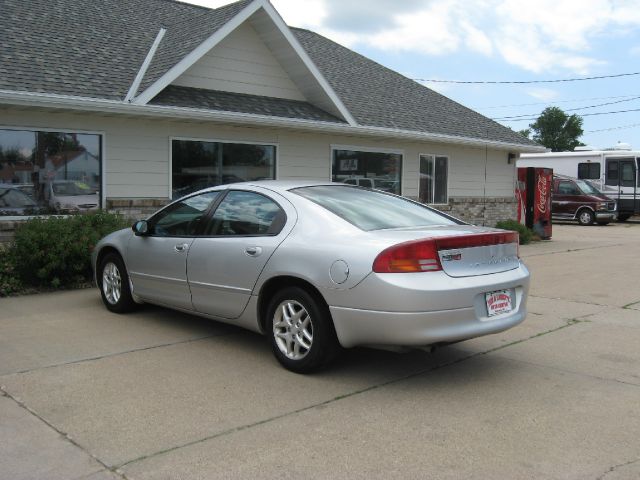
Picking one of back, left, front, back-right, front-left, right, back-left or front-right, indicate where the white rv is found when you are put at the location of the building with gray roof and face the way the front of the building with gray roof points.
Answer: left

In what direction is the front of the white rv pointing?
to the viewer's right

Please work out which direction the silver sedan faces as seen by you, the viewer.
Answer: facing away from the viewer and to the left of the viewer

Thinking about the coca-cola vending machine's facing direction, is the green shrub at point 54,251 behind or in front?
in front

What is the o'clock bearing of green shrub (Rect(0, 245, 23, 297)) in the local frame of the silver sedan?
The green shrub is roughly at 12 o'clock from the silver sedan.

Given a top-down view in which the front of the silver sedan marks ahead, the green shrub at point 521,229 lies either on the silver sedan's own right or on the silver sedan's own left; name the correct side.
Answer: on the silver sedan's own right

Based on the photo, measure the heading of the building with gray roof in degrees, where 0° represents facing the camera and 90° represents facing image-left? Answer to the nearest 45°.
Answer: approximately 315°

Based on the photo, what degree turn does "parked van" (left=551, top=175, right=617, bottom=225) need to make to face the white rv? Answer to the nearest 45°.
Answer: approximately 90° to its left
